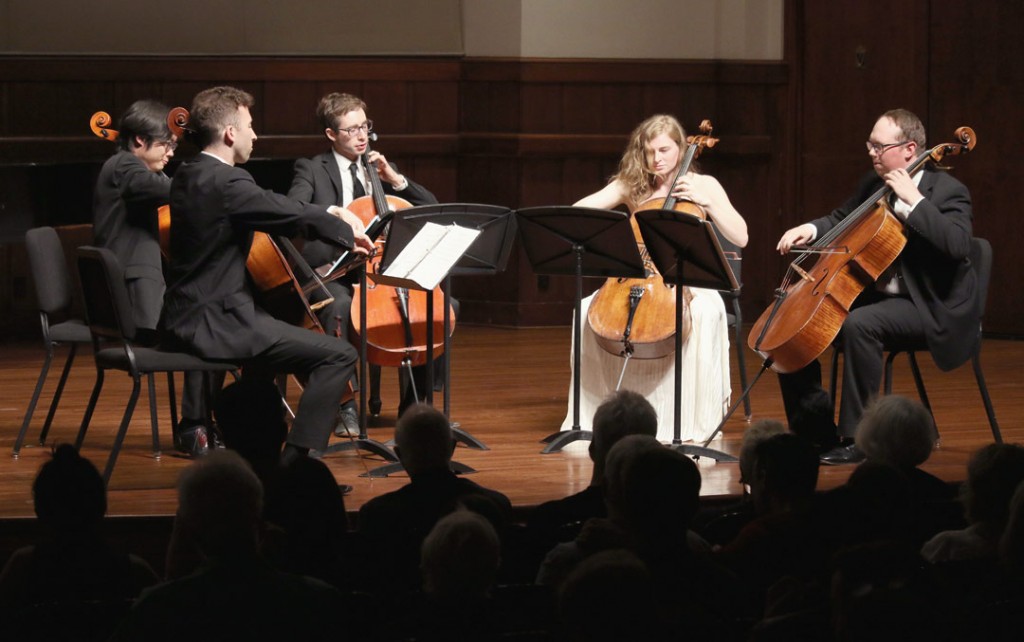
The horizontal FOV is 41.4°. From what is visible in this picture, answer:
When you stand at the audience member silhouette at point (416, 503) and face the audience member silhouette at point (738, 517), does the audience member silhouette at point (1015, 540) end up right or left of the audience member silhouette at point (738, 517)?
right

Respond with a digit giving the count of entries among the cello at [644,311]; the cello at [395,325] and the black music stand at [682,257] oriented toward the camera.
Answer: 2

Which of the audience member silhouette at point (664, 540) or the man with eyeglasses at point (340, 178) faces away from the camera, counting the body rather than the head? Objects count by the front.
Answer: the audience member silhouette

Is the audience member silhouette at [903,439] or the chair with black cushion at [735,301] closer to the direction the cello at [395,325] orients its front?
the audience member silhouette

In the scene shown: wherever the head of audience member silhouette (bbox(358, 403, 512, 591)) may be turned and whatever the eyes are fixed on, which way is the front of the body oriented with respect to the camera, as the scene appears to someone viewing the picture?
away from the camera

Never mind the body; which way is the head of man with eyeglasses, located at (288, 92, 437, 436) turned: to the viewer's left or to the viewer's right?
to the viewer's right

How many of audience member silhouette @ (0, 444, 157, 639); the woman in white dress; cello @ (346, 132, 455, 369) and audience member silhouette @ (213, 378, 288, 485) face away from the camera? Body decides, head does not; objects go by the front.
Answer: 2

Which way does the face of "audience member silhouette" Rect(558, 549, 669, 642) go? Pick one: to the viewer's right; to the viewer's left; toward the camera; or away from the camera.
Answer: away from the camera

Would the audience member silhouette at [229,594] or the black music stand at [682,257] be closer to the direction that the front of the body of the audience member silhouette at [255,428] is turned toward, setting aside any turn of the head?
the black music stand

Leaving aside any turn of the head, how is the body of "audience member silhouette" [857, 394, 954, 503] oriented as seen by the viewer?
away from the camera

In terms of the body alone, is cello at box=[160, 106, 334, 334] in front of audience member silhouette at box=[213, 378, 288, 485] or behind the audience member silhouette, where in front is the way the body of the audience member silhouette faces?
in front

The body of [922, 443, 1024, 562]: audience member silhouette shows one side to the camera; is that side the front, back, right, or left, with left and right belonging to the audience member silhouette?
back

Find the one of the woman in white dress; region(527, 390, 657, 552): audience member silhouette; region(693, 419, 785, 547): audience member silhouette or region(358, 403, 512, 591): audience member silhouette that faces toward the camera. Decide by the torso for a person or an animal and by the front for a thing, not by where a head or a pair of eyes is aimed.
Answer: the woman in white dress

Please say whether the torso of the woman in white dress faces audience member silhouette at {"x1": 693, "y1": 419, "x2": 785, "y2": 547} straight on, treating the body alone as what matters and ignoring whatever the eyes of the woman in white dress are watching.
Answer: yes

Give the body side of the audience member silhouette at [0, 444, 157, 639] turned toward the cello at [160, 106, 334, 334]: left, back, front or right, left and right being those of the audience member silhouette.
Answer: front

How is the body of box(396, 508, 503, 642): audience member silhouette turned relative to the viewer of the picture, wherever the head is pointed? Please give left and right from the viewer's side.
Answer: facing away from the viewer

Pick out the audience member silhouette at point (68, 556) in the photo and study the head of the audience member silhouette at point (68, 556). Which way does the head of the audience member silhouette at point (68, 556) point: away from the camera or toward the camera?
away from the camera

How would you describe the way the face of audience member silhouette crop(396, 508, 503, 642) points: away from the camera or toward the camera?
away from the camera

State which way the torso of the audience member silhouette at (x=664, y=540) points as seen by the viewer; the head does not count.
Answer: away from the camera

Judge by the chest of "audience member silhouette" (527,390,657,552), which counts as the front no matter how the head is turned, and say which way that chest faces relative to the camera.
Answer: away from the camera
